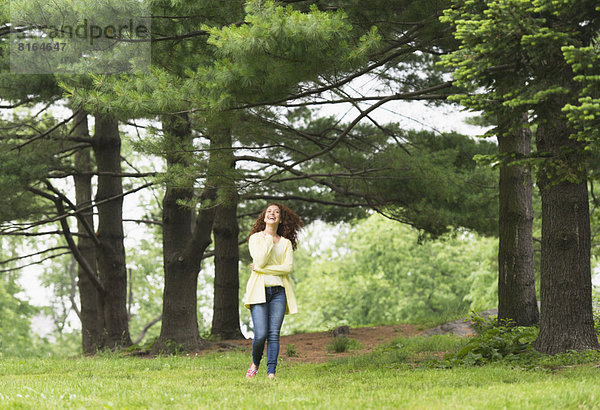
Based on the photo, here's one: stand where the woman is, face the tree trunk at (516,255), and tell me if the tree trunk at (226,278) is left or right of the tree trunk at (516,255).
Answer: left

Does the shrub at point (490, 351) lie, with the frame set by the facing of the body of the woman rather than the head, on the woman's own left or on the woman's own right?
on the woman's own left

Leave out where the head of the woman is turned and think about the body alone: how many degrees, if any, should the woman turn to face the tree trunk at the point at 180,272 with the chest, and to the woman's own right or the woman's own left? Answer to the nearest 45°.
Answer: approximately 180°

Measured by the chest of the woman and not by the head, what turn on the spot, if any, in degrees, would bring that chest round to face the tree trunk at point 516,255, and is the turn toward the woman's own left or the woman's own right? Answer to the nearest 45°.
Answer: approximately 135° to the woman's own left

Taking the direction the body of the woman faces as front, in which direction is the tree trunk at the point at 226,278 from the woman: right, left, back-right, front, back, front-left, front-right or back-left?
back

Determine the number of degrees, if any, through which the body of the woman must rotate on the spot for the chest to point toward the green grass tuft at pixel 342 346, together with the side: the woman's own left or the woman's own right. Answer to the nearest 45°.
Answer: approximately 180°

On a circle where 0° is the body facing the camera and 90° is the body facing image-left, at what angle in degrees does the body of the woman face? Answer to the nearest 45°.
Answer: approximately 0°
